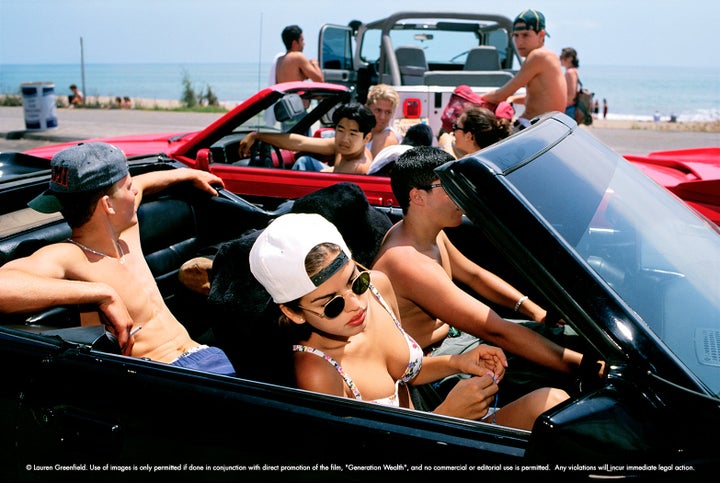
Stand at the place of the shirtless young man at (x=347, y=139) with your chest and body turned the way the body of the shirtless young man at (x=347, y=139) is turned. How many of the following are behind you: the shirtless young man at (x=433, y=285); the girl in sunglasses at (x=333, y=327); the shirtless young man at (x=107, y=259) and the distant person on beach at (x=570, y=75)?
1

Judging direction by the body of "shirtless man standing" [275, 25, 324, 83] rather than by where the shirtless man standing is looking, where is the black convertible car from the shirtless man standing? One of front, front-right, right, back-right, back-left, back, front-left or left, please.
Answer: back-right

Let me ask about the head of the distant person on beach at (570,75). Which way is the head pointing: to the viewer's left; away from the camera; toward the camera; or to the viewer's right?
to the viewer's left

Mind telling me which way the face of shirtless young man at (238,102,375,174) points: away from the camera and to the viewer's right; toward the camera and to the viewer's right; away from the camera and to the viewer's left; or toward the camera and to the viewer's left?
toward the camera and to the viewer's left

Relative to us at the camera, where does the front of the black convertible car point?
facing the viewer and to the right of the viewer

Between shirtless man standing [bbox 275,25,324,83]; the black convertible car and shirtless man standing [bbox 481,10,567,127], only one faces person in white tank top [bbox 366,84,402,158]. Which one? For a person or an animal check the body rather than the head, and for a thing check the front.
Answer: shirtless man standing [bbox 481,10,567,127]

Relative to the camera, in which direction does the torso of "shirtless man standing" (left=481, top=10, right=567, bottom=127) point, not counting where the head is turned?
to the viewer's left

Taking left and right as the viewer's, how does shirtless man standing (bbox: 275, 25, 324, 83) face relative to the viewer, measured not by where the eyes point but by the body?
facing away from the viewer and to the right of the viewer

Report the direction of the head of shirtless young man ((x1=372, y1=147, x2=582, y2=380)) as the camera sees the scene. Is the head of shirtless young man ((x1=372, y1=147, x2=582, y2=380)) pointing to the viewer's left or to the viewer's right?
to the viewer's right

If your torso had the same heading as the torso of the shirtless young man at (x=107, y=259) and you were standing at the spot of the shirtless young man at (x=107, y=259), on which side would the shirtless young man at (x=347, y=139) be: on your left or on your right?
on your left

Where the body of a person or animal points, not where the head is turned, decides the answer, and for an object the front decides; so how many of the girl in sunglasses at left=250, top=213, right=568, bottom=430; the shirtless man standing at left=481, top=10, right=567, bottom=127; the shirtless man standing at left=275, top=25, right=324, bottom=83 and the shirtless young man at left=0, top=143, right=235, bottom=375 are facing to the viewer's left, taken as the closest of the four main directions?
1
